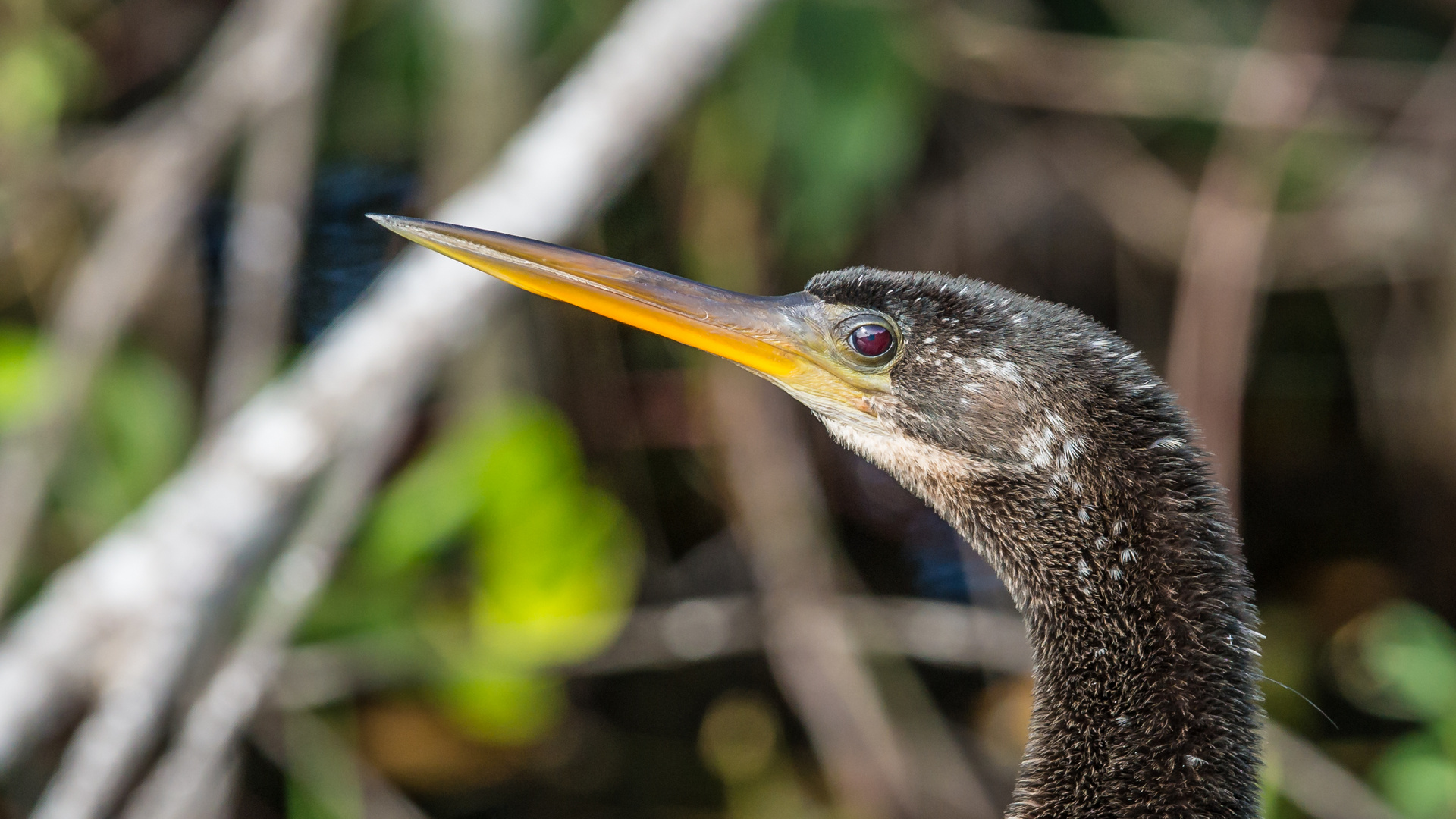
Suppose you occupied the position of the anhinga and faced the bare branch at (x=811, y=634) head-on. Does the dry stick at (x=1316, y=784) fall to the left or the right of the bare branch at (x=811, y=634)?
right
